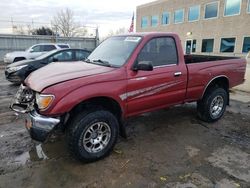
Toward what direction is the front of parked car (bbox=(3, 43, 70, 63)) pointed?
to the viewer's left

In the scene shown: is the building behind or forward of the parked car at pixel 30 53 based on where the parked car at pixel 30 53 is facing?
behind

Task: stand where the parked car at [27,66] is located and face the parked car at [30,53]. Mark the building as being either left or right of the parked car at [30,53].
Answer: right

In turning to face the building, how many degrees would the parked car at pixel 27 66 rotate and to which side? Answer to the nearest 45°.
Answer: approximately 180°

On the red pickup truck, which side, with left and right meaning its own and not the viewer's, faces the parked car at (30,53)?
right

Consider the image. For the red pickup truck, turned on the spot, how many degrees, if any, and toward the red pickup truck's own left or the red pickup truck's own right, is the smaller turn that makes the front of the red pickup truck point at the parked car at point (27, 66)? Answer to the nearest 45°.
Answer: approximately 90° to the red pickup truck's own right

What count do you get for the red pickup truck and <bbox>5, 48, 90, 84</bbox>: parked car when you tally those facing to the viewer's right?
0

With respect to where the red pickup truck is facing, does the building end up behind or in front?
behind

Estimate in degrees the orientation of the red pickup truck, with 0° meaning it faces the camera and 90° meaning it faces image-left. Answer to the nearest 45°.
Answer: approximately 45°

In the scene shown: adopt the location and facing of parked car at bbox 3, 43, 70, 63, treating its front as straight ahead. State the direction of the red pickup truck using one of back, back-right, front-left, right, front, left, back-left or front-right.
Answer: left
